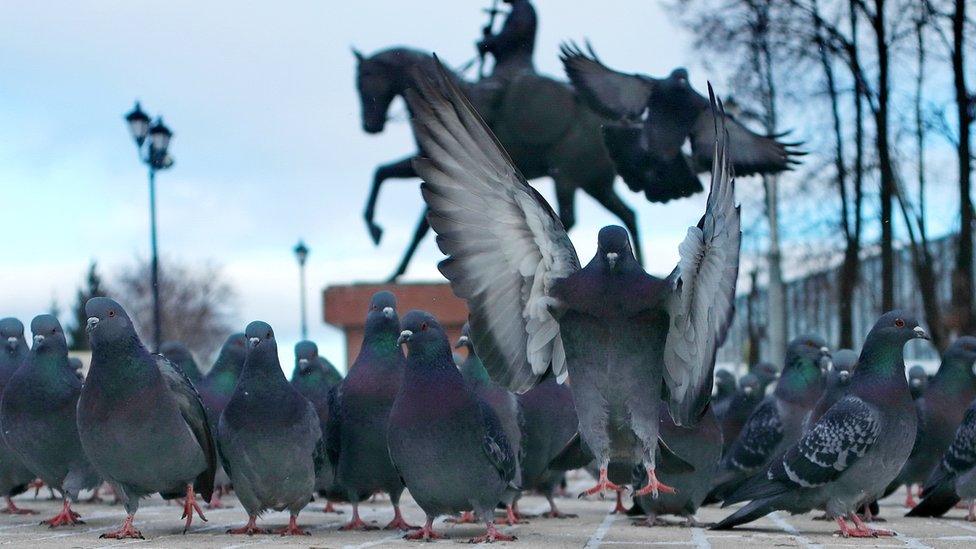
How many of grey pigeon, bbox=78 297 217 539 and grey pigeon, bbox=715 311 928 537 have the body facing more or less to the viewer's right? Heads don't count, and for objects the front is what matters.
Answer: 1

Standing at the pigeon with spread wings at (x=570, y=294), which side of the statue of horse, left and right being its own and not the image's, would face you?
left

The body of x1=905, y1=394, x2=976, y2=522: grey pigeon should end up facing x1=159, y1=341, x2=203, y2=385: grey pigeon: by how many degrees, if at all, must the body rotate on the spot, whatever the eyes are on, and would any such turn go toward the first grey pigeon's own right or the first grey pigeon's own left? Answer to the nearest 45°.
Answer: approximately 180°

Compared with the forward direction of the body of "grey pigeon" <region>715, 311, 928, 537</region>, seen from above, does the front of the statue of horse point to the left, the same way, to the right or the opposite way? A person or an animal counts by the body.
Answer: the opposite way

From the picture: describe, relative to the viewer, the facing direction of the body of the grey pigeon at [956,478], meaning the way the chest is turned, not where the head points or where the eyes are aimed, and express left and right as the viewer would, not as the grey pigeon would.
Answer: facing to the right of the viewer

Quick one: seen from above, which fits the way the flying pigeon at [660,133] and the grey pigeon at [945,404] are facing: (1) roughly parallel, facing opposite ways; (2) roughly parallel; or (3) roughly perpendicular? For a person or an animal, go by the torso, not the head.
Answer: roughly perpendicular

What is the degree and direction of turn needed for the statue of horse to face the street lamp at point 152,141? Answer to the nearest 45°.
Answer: approximately 45° to its right

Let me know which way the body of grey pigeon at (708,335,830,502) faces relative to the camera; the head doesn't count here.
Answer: to the viewer's right

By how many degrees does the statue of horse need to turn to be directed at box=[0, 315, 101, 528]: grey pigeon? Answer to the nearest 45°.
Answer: approximately 45° to its left

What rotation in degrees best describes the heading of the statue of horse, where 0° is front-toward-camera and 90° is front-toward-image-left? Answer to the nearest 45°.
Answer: approximately 90°

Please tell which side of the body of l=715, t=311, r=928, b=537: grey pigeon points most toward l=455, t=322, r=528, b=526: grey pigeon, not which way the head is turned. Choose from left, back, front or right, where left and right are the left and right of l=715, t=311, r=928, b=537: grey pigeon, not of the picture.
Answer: back
